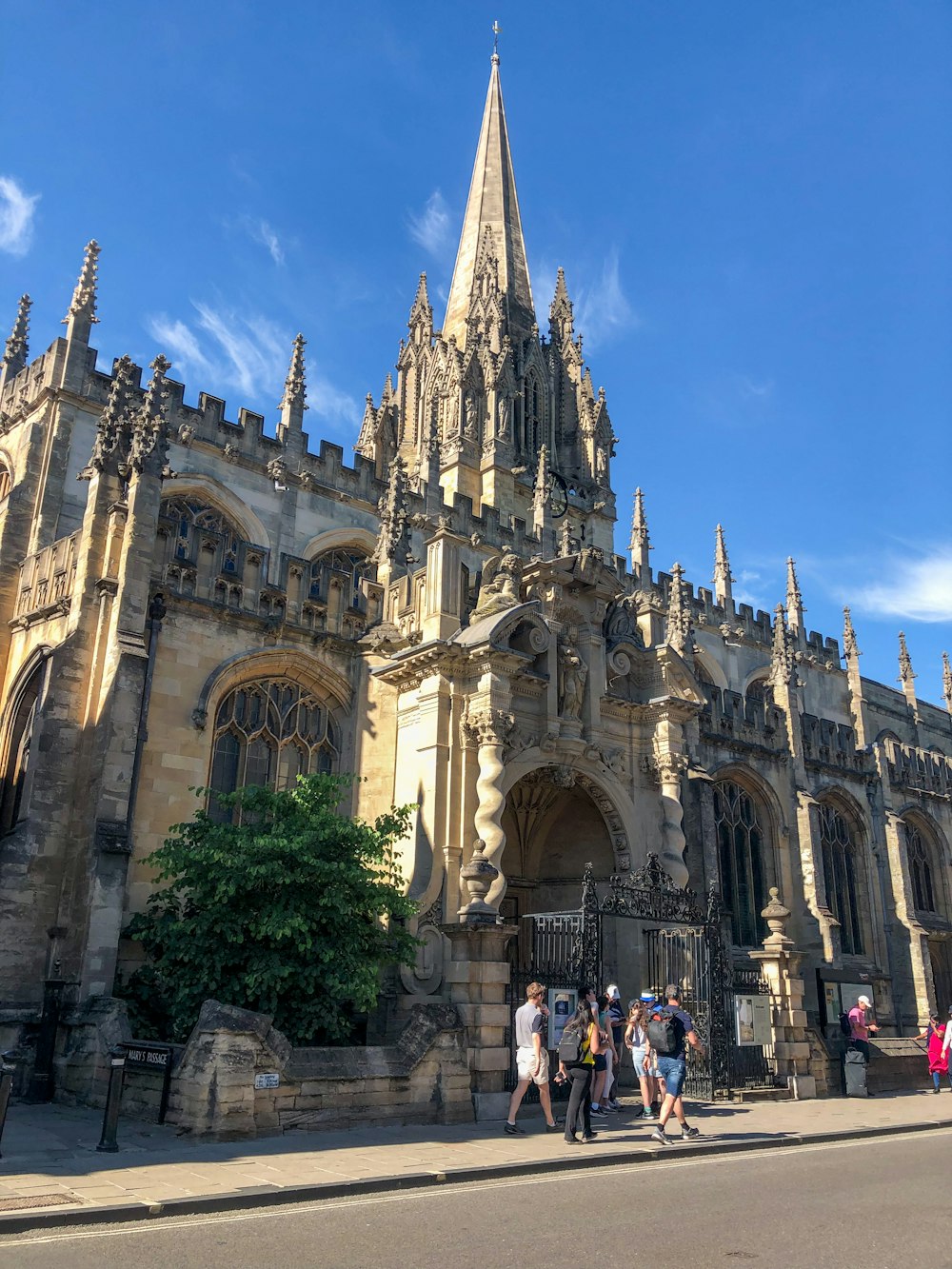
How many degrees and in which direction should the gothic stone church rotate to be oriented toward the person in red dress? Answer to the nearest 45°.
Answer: approximately 45° to its left

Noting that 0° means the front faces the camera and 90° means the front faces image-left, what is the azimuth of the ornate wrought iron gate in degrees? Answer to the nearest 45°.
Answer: approximately 315°

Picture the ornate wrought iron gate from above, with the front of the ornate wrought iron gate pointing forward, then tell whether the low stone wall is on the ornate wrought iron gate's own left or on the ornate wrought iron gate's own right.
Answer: on the ornate wrought iron gate's own right

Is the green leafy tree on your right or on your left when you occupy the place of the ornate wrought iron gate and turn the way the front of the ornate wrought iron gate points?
on your right

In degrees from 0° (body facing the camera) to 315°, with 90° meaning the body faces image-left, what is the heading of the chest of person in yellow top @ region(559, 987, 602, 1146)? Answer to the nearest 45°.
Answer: approximately 225°

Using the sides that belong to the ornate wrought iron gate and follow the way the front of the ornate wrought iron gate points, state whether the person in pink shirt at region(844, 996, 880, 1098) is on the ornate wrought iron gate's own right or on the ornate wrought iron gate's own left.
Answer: on the ornate wrought iron gate's own left
